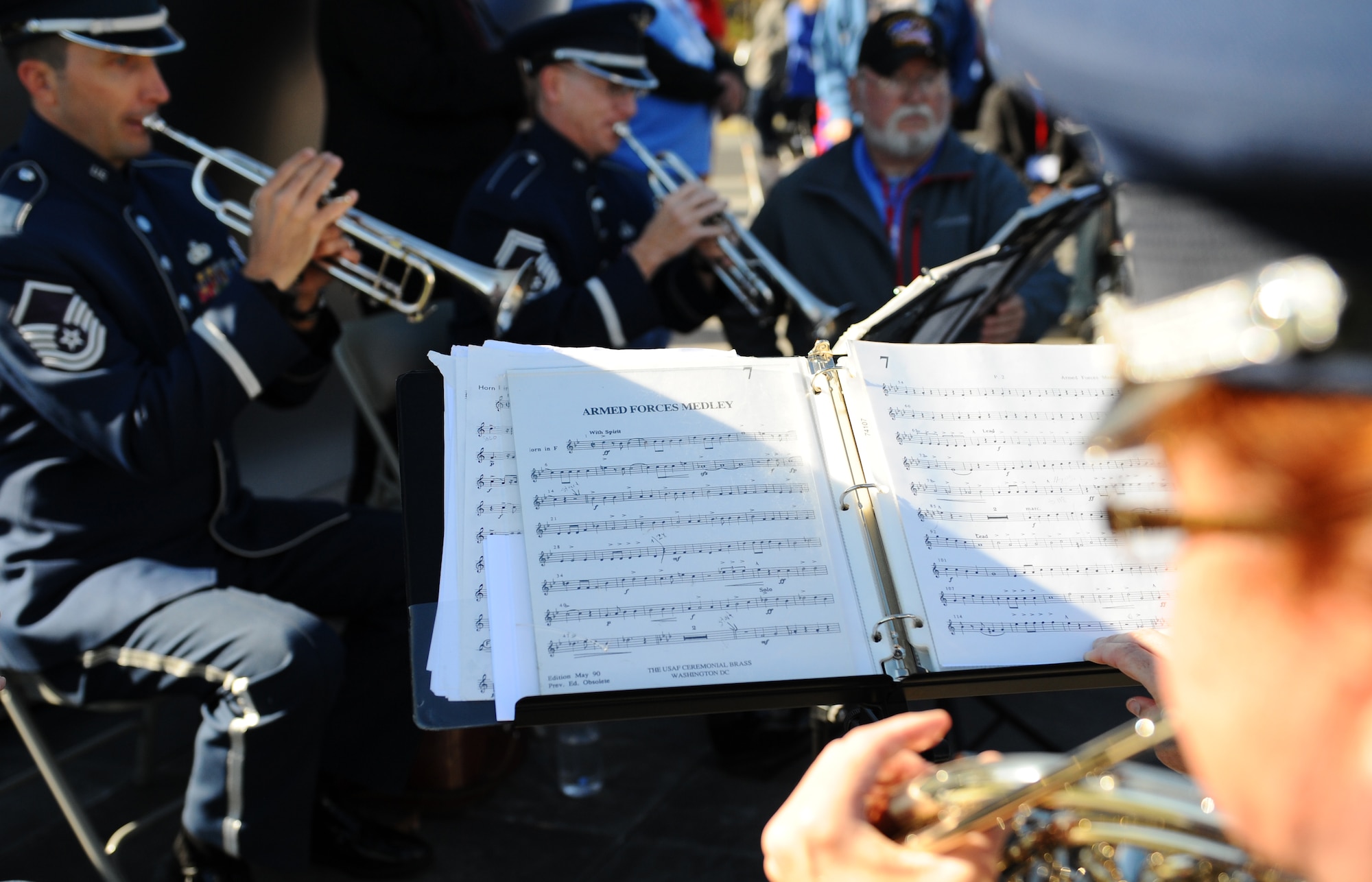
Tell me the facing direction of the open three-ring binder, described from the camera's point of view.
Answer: facing the viewer

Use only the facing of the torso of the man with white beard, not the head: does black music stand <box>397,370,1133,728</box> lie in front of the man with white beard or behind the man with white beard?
in front

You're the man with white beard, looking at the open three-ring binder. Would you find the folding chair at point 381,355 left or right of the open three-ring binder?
right

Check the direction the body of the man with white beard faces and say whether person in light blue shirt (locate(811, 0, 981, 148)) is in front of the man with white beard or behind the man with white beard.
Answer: behind

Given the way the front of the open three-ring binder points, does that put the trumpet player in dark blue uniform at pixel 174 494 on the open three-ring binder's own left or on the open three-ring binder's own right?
on the open three-ring binder's own right

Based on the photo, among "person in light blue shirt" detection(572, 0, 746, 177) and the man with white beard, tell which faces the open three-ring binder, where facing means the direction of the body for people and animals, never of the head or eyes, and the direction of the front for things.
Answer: the man with white beard

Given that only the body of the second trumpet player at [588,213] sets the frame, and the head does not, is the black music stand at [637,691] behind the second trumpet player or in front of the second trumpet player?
in front

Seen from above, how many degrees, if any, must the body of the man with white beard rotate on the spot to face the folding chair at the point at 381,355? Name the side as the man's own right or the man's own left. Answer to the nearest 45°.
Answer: approximately 45° to the man's own right

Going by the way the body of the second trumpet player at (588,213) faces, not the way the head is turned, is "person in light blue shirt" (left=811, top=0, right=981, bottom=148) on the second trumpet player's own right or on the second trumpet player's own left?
on the second trumpet player's own left

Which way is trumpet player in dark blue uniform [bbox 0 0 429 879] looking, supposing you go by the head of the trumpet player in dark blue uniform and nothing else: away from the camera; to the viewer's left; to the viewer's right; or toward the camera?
to the viewer's right

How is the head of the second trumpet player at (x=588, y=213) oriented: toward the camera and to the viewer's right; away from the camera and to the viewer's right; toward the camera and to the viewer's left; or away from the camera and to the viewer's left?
toward the camera and to the viewer's right
